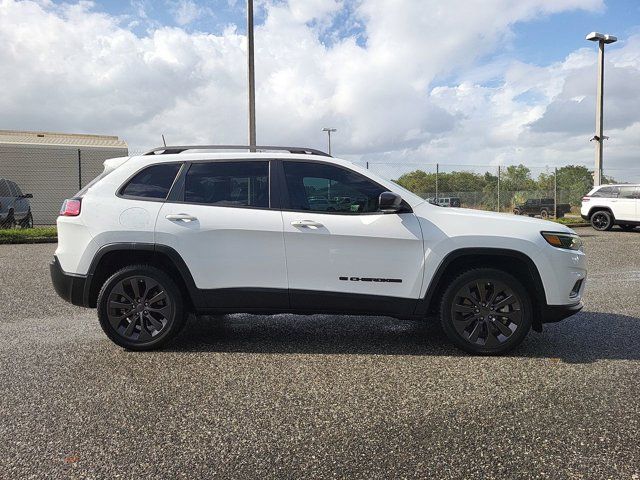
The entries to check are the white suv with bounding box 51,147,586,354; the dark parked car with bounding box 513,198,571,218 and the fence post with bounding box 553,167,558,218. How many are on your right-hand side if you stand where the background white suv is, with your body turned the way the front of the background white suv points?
1

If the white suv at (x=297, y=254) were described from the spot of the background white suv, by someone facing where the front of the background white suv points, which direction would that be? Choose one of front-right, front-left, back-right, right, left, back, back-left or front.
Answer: right

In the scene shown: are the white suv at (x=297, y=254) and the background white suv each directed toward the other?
no

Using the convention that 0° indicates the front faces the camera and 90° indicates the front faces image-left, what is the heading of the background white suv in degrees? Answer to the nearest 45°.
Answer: approximately 270°

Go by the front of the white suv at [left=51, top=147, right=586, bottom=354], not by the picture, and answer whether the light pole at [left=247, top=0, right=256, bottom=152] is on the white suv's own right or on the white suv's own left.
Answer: on the white suv's own left

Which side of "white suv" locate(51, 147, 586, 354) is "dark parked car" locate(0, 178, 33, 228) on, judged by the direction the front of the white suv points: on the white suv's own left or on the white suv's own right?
on the white suv's own left

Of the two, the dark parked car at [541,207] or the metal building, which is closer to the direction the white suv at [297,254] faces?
the dark parked car

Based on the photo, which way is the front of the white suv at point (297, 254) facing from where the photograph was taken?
facing to the right of the viewer

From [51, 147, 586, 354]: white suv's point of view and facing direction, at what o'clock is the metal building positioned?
The metal building is roughly at 8 o'clock from the white suv.

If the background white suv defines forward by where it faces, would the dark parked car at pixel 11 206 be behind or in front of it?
behind

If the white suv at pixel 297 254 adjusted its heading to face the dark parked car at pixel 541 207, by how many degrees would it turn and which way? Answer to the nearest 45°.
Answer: approximately 45° to its left

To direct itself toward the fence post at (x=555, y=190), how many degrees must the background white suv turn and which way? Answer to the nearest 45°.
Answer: approximately 90° to its left
